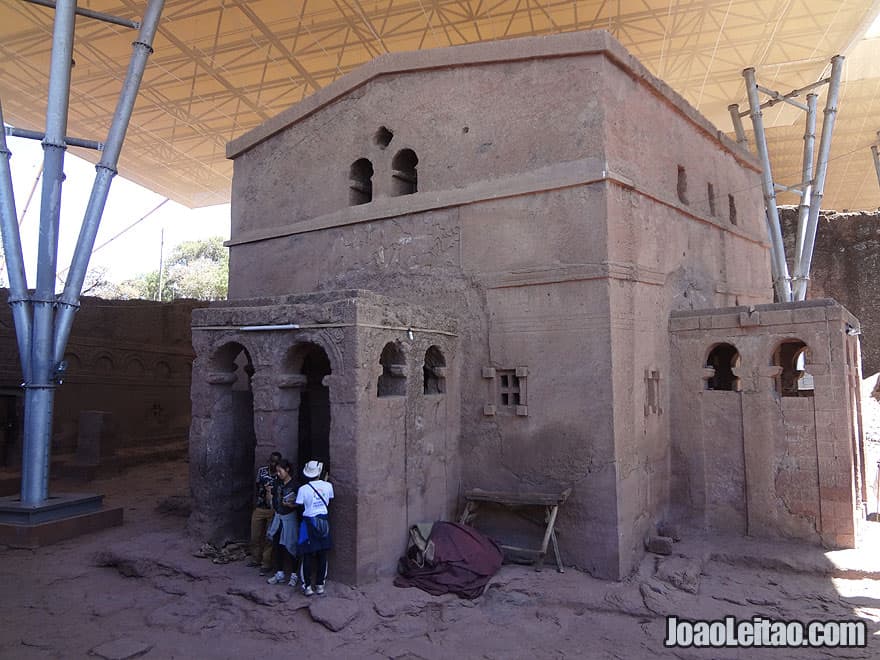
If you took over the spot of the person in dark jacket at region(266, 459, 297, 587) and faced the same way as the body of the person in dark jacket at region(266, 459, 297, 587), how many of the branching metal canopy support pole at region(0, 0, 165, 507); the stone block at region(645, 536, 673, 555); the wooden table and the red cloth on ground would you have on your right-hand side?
1

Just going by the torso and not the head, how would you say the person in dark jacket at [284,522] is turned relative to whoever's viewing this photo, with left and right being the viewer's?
facing the viewer and to the left of the viewer

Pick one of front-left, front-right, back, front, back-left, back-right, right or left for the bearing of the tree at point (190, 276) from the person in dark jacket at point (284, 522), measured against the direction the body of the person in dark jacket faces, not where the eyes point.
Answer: back-right

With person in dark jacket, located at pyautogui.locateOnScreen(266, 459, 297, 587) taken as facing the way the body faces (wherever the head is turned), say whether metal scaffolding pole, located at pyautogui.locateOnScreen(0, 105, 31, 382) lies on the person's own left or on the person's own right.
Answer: on the person's own right

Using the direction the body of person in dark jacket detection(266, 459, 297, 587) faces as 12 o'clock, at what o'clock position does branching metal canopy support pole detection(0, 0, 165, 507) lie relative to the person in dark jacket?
The branching metal canopy support pole is roughly at 3 o'clock from the person in dark jacket.

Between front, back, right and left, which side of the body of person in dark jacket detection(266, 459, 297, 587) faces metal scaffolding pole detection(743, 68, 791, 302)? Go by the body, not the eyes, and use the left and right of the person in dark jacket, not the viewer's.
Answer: back

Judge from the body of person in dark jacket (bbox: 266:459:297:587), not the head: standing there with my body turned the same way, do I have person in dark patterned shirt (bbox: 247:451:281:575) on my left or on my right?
on my right

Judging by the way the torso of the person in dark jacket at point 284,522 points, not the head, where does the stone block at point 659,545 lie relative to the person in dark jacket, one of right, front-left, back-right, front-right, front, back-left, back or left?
back-left
